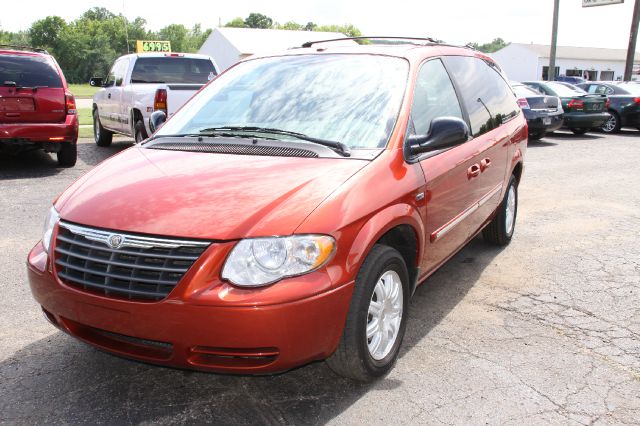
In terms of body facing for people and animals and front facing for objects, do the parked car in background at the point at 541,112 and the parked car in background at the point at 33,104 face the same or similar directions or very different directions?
same or similar directions

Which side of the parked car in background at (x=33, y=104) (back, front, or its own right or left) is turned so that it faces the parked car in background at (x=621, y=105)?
right

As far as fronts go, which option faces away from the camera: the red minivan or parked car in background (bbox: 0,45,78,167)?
the parked car in background

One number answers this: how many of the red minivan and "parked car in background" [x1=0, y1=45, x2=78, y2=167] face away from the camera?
1

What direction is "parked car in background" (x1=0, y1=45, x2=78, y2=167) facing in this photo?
away from the camera

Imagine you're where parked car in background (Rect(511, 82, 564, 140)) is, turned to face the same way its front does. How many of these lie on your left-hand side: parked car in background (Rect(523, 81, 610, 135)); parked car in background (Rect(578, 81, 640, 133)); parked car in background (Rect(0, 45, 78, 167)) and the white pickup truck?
2

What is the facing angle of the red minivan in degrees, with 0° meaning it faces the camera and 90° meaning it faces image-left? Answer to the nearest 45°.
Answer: approximately 45°

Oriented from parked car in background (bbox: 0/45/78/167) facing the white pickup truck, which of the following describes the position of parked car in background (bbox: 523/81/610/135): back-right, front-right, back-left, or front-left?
front-right

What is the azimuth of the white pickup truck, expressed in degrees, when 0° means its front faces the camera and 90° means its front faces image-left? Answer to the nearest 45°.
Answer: approximately 135°

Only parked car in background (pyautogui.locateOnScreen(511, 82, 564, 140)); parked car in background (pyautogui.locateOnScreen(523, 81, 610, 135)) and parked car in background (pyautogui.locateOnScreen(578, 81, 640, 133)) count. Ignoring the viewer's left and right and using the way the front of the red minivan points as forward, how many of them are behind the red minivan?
3

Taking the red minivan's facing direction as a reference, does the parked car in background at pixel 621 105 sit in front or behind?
behind

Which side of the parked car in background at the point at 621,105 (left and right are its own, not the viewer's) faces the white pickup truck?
left

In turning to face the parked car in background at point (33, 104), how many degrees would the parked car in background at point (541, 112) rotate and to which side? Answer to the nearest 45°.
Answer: approximately 90° to its left

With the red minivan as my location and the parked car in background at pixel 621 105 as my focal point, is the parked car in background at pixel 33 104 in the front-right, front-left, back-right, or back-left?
front-left

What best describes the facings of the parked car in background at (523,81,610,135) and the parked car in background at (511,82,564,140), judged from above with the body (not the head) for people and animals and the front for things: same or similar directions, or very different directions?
same or similar directions

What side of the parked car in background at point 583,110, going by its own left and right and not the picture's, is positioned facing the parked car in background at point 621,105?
right

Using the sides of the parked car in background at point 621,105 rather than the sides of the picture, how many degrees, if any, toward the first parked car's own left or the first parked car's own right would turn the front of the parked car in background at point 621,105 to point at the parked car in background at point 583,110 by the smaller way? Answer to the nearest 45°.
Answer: approximately 90° to the first parked car's own left

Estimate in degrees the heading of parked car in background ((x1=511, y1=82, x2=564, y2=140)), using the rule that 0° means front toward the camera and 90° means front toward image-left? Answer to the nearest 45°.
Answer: approximately 135°
